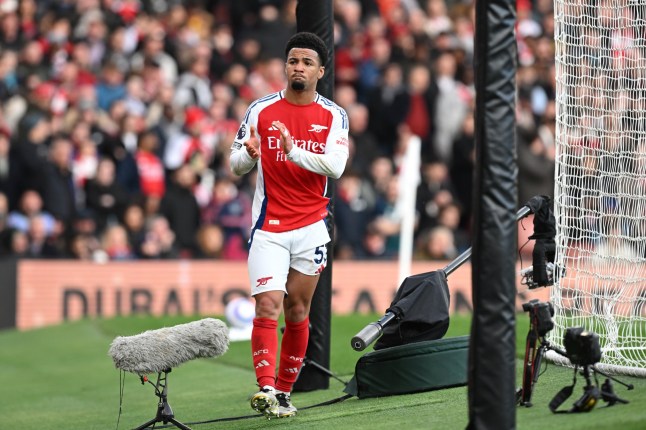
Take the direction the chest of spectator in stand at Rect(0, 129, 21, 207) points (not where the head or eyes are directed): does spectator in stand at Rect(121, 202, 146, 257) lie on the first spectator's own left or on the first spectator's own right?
on the first spectator's own left

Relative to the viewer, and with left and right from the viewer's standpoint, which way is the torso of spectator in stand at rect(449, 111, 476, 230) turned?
facing the viewer

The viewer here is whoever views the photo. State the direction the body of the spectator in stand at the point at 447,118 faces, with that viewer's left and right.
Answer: facing the viewer and to the left of the viewer

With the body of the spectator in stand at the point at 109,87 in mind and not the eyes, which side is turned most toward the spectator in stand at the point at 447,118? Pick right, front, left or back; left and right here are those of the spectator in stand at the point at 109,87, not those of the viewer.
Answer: left

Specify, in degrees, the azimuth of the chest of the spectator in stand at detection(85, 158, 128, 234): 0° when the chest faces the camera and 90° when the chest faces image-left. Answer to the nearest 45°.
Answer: approximately 0°

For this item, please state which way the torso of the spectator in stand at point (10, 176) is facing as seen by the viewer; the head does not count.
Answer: toward the camera

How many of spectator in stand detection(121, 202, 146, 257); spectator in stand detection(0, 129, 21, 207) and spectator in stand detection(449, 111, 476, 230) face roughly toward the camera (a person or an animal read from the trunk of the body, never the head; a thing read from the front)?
3

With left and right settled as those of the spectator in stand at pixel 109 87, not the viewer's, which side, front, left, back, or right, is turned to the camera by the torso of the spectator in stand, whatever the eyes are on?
front
